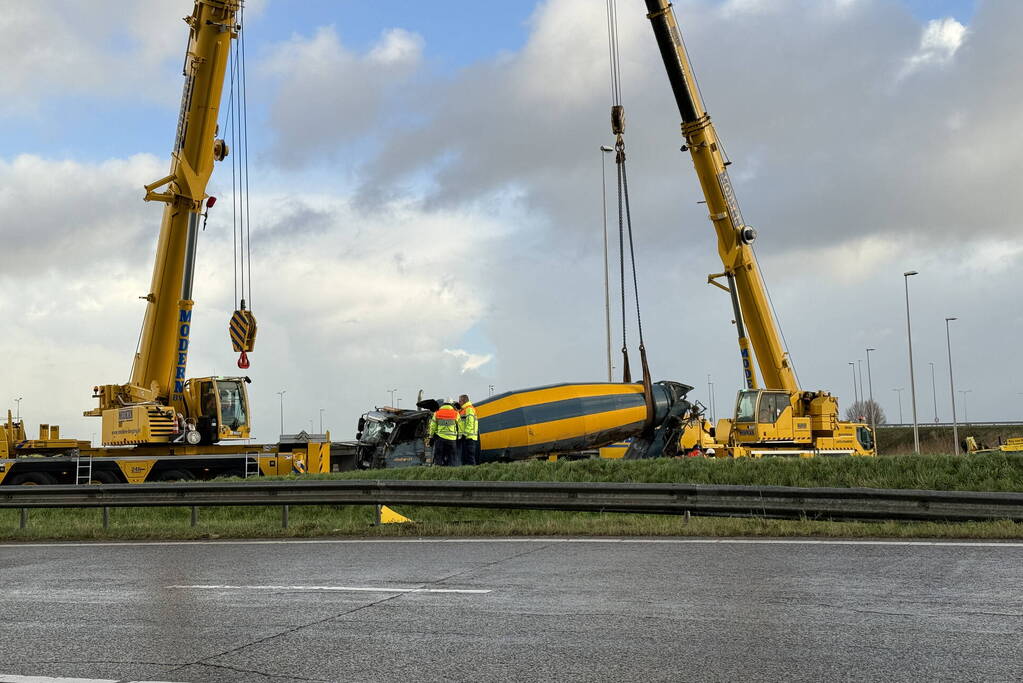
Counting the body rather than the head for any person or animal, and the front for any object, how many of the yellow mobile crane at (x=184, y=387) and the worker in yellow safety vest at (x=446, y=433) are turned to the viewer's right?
1

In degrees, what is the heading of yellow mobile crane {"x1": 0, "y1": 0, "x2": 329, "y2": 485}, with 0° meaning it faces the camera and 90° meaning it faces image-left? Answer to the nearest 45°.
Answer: approximately 270°

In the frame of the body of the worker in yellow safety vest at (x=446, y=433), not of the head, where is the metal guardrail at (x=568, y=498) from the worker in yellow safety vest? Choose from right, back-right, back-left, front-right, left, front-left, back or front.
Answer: back

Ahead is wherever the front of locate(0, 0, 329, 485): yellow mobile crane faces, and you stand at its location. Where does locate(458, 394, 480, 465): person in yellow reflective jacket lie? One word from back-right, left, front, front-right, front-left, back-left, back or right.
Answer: front-right

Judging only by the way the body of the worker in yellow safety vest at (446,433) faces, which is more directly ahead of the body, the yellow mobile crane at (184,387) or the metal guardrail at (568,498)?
the yellow mobile crane

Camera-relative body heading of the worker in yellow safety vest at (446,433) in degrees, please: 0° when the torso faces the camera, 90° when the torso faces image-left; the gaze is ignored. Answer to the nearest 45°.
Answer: approximately 180°

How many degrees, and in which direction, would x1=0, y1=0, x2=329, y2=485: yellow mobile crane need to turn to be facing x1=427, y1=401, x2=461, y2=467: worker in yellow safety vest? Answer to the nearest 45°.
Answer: approximately 45° to its right

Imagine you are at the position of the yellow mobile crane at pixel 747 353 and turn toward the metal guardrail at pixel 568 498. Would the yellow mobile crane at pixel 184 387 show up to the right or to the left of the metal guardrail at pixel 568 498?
right

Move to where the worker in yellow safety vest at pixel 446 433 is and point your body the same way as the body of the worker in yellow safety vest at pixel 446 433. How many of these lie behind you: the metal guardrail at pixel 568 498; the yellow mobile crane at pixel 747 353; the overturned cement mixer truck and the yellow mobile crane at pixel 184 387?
1

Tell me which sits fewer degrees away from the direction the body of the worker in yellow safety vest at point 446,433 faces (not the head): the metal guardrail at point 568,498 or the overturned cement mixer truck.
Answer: the overturned cement mixer truck

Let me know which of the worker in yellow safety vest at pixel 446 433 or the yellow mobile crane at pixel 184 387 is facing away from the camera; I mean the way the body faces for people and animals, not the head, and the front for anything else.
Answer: the worker in yellow safety vest

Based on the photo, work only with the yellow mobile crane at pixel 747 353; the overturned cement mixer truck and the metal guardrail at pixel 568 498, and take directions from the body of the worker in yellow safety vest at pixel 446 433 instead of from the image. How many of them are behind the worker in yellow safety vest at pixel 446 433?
1

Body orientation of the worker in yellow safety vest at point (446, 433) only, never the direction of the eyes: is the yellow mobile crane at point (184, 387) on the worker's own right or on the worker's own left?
on the worker's own left

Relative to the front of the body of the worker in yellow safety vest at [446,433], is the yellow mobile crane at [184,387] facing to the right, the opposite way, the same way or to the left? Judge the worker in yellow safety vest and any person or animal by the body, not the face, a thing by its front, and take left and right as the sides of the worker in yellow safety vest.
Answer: to the right

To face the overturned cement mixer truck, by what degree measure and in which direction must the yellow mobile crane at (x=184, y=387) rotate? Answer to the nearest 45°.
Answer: approximately 45° to its right
